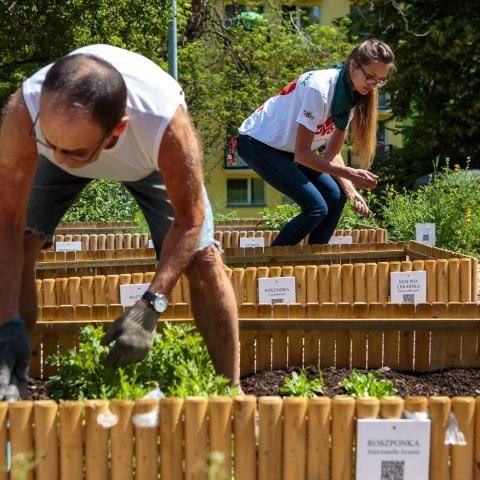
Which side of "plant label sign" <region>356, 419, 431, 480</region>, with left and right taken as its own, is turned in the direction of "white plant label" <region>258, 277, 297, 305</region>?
back

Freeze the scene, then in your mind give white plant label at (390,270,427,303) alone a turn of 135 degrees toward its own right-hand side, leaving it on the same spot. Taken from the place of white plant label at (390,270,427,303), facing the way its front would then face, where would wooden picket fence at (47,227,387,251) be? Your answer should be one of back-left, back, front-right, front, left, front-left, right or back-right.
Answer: front

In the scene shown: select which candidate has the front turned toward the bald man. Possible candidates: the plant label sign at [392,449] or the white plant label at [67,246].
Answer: the white plant label

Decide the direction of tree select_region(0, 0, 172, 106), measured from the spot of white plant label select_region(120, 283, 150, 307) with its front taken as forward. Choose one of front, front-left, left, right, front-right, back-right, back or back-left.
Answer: back

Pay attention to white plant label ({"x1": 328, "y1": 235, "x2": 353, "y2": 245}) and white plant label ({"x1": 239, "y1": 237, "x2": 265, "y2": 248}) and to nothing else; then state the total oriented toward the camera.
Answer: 2

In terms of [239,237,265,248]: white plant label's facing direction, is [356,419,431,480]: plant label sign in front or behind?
in front

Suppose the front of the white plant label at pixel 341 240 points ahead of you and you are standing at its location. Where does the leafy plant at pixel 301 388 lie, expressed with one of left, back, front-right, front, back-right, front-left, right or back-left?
front

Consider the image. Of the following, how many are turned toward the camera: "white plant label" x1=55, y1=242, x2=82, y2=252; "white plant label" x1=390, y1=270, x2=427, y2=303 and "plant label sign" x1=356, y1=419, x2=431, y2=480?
3

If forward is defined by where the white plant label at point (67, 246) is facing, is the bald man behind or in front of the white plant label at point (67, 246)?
in front

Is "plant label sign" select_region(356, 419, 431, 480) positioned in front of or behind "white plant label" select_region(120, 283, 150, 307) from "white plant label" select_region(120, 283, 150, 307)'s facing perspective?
in front

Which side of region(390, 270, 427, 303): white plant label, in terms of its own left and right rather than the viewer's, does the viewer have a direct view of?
front

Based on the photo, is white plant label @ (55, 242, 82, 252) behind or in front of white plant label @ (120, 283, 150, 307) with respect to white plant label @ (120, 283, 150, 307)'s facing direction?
behind

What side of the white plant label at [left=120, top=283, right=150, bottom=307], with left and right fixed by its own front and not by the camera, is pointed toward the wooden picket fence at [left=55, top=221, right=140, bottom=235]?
back

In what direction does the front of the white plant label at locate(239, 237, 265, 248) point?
toward the camera

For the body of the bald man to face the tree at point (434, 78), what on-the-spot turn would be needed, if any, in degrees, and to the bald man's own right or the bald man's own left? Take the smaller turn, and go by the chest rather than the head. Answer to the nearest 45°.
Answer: approximately 135° to the bald man's own left

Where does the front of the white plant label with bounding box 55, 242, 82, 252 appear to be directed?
toward the camera
